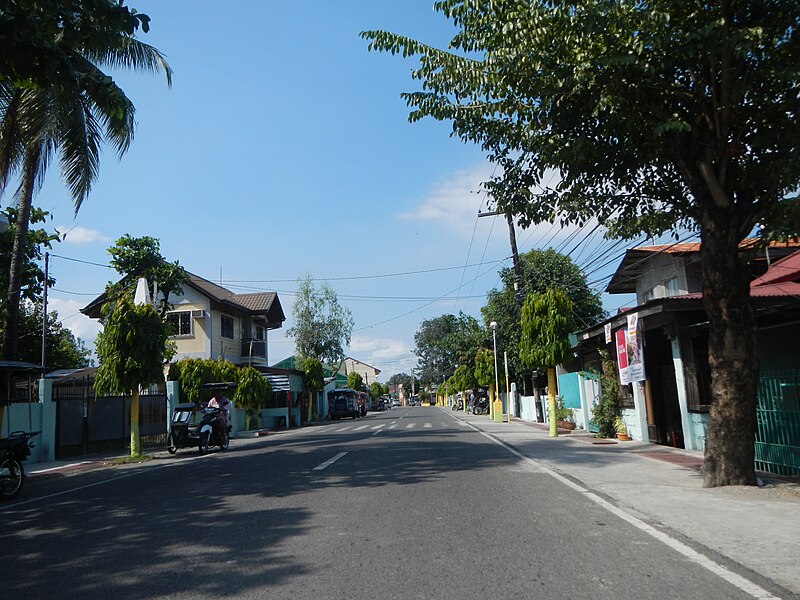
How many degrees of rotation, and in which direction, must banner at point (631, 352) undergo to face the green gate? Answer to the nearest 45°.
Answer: approximately 90° to its left

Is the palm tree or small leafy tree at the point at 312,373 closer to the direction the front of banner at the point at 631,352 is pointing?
the palm tree

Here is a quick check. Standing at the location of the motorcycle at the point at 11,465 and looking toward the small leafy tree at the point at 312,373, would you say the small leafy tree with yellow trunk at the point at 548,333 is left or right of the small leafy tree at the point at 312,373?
right

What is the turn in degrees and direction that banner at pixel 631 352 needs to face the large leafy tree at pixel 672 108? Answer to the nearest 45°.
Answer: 0° — it already faces it

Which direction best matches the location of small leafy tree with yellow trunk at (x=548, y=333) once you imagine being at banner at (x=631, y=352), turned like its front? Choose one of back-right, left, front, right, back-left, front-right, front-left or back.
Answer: back-right

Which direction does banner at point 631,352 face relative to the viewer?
toward the camera

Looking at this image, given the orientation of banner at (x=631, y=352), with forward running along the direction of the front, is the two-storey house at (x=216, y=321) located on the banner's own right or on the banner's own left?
on the banner's own right

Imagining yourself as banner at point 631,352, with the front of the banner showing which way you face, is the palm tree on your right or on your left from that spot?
on your right
